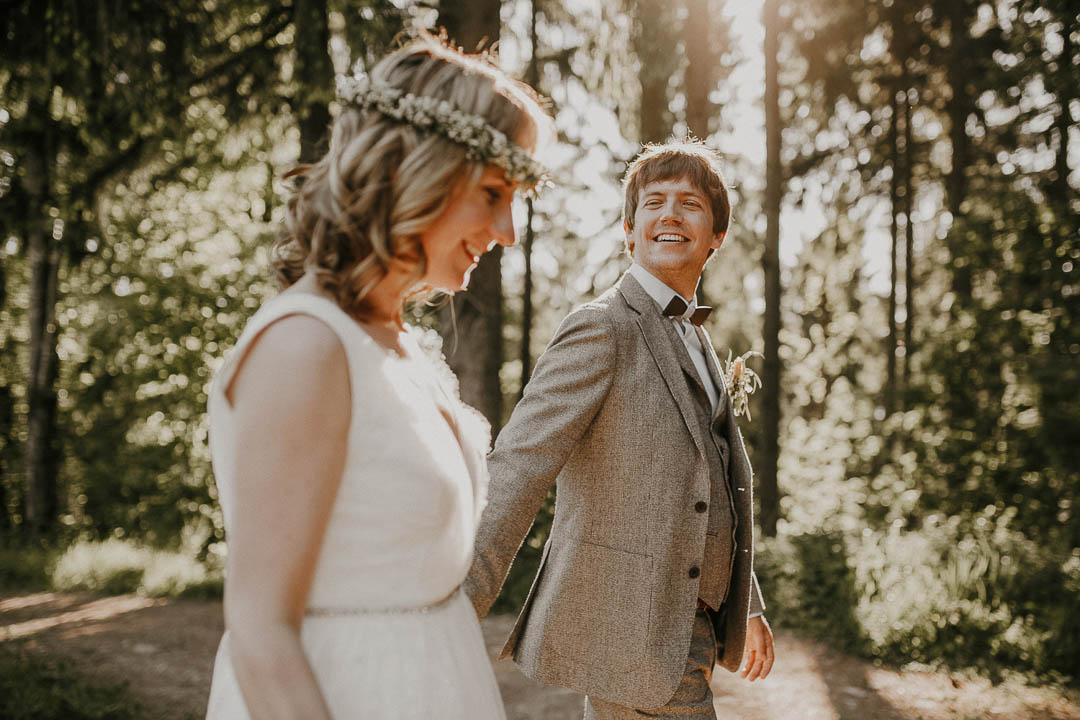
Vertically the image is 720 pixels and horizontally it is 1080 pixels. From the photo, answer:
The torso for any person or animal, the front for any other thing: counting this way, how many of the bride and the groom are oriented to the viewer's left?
0

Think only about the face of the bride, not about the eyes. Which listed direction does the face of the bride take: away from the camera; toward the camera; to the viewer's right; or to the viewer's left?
to the viewer's right

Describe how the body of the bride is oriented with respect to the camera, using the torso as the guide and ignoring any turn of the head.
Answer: to the viewer's right

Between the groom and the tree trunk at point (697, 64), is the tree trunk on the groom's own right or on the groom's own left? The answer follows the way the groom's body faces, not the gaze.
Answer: on the groom's own left

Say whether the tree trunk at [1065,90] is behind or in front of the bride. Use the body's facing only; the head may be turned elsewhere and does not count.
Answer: in front

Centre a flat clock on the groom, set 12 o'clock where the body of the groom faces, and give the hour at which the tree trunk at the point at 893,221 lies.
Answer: The tree trunk is roughly at 8 o'clock from the groom.

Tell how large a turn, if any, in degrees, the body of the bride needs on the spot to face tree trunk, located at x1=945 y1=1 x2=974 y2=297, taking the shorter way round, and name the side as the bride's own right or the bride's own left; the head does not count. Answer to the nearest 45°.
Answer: approximately 45° to the bride's own left

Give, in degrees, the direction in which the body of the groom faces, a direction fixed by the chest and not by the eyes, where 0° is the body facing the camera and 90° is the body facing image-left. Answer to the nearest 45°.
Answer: approximately 315°
